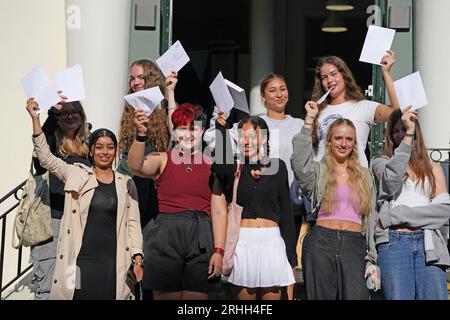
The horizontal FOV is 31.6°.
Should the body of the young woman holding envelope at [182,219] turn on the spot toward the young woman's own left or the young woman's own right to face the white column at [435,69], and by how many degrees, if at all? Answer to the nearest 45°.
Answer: approximately 135° to the young woman's own left

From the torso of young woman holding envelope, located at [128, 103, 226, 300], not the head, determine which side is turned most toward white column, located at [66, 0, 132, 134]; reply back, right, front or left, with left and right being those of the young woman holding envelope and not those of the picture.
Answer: back

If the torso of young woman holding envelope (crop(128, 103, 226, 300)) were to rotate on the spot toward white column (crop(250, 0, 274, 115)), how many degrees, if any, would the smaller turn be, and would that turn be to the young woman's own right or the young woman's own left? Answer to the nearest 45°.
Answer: approximately 180°

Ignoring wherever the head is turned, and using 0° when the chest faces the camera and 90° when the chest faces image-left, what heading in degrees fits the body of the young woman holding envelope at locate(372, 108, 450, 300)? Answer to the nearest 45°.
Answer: approximately 0°

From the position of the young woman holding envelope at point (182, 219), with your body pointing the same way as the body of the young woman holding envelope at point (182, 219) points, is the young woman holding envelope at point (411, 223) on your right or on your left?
on your left

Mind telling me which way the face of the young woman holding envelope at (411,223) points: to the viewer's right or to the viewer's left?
to the viewer's left

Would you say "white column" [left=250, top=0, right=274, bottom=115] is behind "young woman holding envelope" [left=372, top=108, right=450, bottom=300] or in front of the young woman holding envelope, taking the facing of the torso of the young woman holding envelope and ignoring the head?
behind

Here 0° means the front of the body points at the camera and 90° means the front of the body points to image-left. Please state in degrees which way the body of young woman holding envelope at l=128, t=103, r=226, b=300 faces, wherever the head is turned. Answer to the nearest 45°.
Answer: approximately 0°

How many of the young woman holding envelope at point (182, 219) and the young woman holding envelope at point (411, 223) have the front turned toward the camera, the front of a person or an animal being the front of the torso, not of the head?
2
